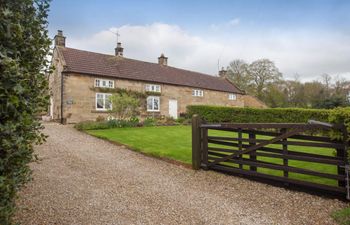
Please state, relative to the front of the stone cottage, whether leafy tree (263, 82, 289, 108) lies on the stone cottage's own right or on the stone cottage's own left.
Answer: on the stone cottage's own left

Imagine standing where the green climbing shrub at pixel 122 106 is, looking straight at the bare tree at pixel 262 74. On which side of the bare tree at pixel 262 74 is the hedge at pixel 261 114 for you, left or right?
right

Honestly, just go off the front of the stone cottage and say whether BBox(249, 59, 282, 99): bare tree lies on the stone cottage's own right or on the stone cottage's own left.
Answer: on the stone cottage's own left

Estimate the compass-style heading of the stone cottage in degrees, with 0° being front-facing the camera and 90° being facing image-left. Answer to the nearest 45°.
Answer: approximately 315°

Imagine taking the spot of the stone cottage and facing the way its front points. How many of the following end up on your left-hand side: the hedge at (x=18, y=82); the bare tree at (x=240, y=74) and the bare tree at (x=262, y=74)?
2

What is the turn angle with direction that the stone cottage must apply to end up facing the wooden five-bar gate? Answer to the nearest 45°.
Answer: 0° — it already faces it

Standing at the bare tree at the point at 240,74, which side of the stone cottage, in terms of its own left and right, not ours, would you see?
left

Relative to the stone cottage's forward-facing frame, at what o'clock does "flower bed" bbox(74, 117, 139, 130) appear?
The flower bed is roughly at 1 o'clock from the stone cottage.

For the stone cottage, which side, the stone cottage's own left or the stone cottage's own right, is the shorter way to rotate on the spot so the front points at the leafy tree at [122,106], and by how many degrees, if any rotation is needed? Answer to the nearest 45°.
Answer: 0° — it already faces it
